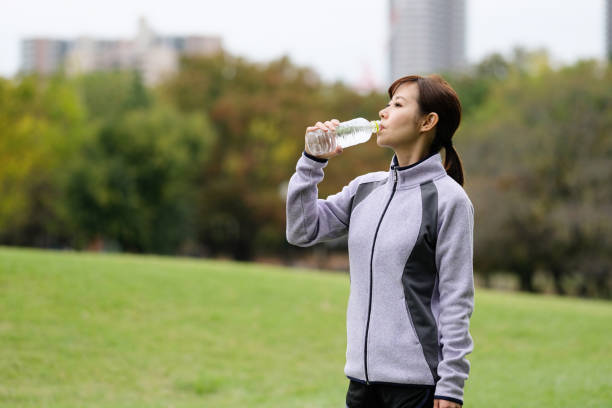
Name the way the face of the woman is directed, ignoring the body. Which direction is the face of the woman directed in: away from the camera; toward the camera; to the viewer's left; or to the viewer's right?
to the viewer's left

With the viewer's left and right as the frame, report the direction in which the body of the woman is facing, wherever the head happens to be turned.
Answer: facing the viewer and to the left of the viewer
